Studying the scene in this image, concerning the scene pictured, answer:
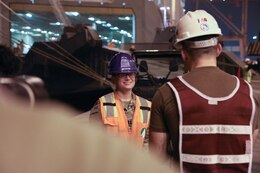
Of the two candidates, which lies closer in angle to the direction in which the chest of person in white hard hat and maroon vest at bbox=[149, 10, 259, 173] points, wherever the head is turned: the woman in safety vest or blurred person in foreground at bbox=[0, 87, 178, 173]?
the woman in safety vest

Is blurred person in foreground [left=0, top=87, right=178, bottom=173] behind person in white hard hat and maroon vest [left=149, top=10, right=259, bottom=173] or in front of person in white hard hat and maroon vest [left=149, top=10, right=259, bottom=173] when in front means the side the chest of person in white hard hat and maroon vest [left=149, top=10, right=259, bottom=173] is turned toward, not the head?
behind

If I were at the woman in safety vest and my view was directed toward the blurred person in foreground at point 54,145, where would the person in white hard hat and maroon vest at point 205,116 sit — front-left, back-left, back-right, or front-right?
front-left

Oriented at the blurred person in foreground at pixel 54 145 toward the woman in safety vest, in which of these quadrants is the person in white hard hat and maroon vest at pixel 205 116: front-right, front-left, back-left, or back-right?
front-right

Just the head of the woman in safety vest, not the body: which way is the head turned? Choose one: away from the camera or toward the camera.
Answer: toward the camera

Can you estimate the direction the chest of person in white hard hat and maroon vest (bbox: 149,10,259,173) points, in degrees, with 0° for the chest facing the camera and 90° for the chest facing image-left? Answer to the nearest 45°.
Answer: approximately 180°

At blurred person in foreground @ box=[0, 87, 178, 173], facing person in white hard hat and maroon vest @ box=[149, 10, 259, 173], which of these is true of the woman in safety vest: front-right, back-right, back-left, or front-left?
front-left

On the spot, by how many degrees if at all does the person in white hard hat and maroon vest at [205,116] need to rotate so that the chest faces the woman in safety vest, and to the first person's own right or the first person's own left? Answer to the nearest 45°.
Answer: approximately 45° to the first person's own left
